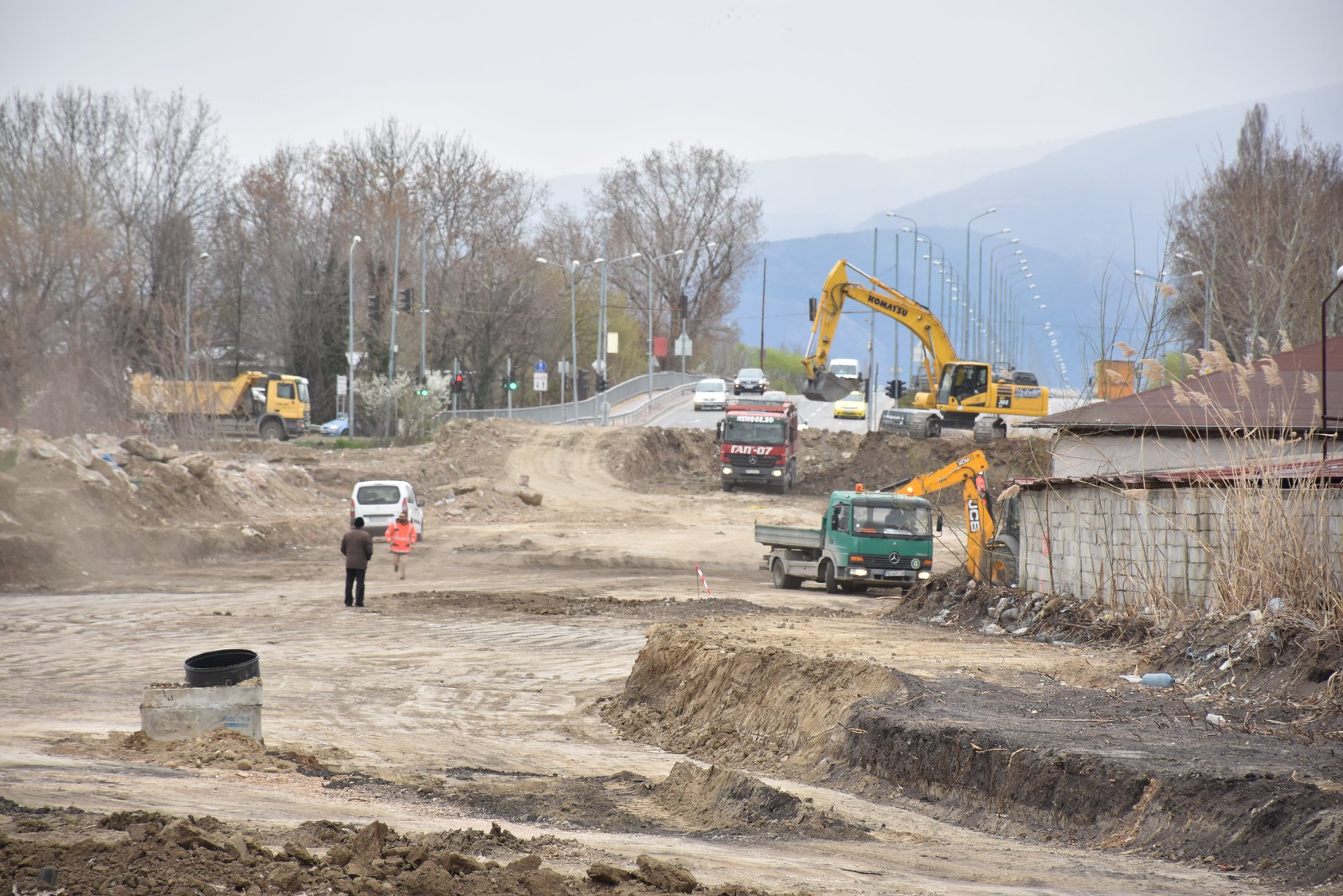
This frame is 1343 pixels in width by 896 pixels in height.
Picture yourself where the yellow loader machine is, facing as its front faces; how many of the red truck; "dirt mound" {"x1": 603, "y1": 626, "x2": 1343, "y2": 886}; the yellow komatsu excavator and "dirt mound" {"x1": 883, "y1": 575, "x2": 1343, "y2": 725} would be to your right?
2

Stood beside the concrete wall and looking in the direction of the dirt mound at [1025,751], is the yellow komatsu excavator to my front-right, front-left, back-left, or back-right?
back-right

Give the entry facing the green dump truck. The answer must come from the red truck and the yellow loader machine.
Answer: the red truck

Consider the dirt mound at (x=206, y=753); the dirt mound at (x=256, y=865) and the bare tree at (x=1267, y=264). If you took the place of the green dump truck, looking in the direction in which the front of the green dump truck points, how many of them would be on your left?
1

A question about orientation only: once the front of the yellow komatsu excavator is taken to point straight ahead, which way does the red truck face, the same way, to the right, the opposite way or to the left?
to the left

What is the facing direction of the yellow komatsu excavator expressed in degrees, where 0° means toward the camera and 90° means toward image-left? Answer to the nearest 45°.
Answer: approximately 90°

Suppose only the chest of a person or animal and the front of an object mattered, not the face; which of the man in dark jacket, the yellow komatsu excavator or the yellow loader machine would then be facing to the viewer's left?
the yellow komatsu excavator

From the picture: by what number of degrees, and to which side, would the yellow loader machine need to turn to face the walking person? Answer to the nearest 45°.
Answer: approximately 180°

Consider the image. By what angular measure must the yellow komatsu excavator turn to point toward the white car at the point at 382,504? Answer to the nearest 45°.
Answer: approximately 45° to its left

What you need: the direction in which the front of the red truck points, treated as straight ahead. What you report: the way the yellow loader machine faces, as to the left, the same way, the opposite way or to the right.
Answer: to the left

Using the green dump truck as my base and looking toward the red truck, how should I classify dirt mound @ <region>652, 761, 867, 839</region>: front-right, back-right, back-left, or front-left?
back-left
